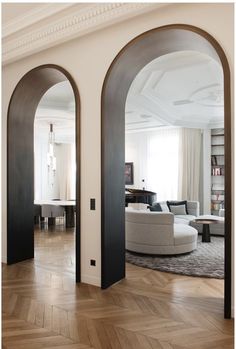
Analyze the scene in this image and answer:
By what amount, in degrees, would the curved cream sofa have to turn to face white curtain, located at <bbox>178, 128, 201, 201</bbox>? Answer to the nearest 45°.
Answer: approximately 45° to its left

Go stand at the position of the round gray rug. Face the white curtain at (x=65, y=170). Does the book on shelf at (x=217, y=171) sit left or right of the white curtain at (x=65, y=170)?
right

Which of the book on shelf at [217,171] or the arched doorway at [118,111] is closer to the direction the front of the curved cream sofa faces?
the book on shelf

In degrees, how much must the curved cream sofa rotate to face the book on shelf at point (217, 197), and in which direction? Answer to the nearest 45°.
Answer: approximately 45° to its left

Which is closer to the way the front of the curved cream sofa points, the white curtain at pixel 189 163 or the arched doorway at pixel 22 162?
the white curtain

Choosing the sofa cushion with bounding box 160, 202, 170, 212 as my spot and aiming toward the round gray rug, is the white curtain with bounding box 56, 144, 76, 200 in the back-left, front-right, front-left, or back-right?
back-right

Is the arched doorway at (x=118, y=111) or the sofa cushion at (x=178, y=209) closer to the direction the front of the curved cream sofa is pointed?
the sofa cushion

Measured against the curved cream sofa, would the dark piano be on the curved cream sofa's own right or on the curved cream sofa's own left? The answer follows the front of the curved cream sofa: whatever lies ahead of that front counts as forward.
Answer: on the curved cream sofa's own left

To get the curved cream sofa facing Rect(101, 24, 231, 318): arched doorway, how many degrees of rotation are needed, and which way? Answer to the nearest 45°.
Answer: approximately 135° to its right

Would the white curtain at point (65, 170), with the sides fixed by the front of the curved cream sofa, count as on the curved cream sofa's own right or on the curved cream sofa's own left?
on the curved cream sofa's own left

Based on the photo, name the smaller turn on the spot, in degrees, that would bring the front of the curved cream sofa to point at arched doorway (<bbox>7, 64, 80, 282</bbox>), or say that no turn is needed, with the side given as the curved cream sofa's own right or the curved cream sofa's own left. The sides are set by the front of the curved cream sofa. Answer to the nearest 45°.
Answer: approximately 135° to the curved cream sofa's own left

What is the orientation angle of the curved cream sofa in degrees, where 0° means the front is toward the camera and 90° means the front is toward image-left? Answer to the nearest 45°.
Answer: approximately 225°
